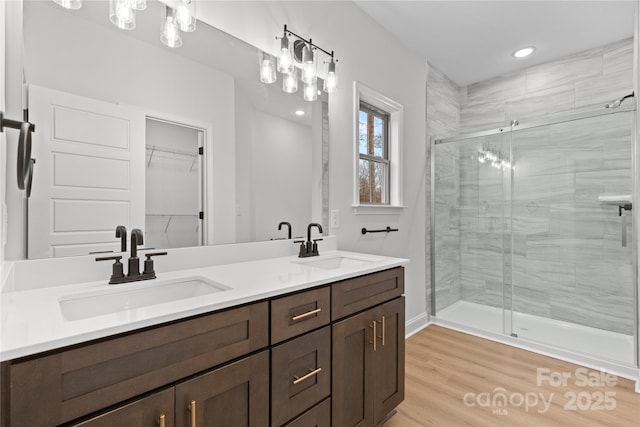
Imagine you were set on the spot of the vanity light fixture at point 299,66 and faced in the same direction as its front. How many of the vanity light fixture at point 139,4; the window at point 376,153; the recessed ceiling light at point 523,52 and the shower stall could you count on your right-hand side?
1

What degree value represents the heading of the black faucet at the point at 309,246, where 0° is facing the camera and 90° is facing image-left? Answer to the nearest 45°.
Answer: approximately 315°

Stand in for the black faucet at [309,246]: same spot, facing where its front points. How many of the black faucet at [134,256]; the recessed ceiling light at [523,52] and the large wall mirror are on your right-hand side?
2

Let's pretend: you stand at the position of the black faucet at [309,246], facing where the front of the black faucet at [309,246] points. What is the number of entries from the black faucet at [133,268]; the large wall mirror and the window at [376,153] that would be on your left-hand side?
1

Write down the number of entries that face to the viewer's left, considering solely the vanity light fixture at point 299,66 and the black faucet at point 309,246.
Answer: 0

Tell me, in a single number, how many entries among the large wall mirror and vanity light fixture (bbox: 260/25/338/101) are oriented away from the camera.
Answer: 0

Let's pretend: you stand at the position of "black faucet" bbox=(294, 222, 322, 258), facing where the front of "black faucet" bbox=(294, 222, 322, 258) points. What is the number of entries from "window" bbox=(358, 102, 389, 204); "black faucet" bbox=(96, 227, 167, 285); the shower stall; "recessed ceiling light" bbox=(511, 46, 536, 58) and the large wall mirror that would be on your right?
2

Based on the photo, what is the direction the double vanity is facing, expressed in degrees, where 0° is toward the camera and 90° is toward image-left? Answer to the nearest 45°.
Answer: approximately 315°

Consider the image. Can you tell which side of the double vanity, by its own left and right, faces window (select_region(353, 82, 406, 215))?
left

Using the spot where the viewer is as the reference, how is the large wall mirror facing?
facing the viewer and to the right of the viewer

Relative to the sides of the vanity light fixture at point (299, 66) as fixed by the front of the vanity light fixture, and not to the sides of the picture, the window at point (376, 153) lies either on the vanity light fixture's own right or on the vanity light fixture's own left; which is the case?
on the vanity light fixture's own left

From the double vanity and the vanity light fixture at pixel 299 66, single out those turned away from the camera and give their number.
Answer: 0
